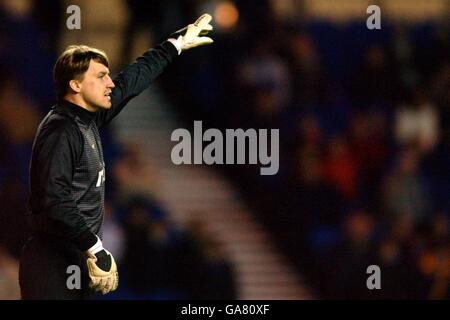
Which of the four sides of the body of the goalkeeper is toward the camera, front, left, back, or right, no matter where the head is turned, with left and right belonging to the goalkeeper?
right

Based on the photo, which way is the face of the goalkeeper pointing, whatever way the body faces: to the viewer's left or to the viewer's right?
to the viewer's right
